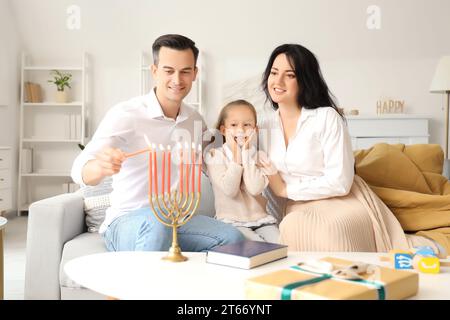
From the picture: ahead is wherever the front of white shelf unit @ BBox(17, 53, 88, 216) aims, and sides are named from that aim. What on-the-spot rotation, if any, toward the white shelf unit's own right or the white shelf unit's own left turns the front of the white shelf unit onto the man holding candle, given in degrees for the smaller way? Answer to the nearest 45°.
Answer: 0° — it already faces them

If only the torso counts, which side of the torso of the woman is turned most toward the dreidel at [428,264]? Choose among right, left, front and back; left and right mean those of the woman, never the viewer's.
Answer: left

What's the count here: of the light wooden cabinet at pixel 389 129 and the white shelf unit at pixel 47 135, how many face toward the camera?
2

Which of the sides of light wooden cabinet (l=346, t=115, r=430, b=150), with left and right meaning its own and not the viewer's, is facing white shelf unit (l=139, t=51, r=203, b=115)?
right

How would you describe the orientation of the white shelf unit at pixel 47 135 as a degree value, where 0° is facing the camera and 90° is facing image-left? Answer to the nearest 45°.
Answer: approximately 0°

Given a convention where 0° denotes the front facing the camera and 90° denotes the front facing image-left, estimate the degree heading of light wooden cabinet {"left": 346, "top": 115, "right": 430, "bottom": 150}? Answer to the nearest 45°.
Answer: approximately 0°
